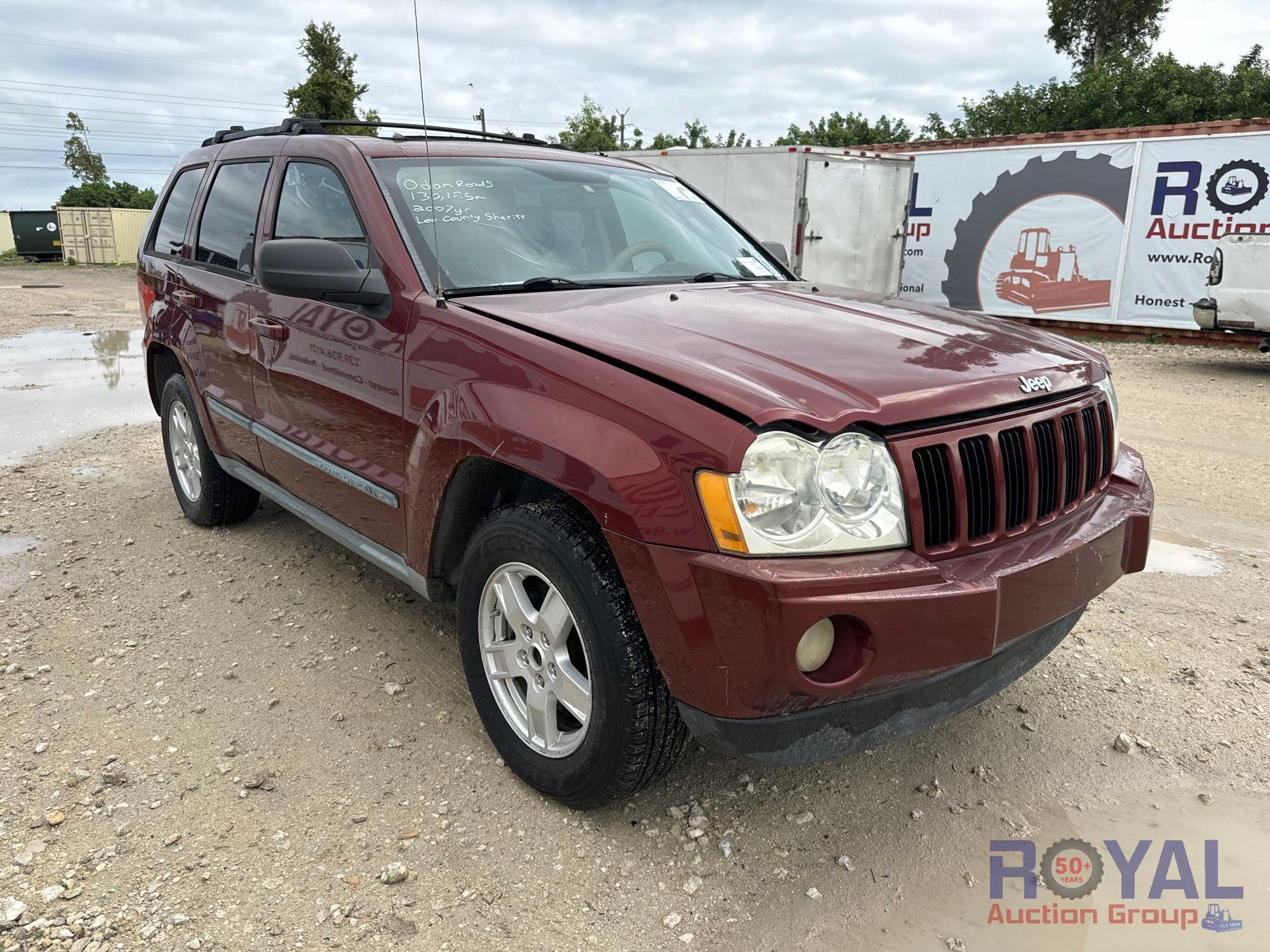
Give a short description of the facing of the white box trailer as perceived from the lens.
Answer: facing away from the viewer and to the left of the viewer

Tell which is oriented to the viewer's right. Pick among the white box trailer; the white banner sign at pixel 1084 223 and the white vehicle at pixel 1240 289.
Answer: the white vehicle

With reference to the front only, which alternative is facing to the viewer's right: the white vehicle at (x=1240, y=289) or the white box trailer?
the white vehicle

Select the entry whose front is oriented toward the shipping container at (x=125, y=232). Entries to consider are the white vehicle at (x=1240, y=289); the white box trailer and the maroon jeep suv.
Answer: the white box trailer

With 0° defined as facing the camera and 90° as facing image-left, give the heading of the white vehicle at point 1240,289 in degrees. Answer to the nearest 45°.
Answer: approximately 270°

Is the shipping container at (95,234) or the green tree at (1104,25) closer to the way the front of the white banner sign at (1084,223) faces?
the shipping container

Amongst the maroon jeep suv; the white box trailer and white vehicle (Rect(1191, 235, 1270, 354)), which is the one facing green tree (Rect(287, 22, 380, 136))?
the white box trailer

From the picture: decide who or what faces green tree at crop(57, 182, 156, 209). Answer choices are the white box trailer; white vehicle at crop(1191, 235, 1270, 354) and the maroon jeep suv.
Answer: the white box trailer
